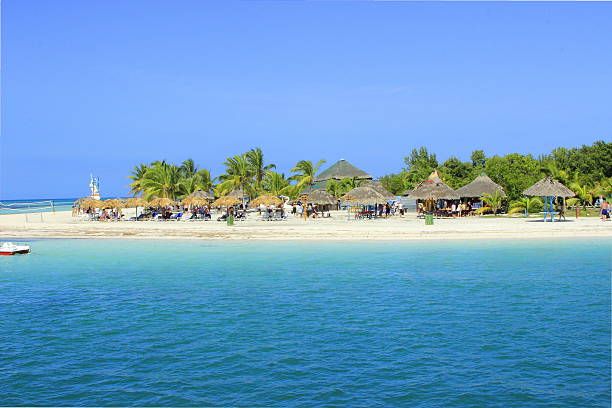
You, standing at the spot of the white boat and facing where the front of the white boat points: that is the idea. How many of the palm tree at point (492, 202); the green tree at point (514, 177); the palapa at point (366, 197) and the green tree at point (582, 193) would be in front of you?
4

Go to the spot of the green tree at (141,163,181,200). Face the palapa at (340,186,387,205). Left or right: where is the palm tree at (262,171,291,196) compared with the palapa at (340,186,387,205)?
left

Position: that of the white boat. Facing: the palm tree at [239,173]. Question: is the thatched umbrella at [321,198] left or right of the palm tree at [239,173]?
right

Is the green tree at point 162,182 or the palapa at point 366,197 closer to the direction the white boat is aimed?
the palapa

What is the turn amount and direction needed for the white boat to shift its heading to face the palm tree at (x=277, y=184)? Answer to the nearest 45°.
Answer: approximately 45° to its left

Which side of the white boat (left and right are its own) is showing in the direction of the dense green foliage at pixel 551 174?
front

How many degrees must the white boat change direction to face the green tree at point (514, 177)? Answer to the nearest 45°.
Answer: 0° — it already faces it

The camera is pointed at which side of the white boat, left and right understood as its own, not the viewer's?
right

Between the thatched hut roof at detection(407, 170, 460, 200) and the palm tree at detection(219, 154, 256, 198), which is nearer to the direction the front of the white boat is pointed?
the thatched hut roof

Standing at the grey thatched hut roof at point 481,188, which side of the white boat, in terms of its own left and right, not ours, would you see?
front

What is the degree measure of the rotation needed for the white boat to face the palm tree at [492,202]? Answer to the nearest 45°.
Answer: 0° — it already faces it

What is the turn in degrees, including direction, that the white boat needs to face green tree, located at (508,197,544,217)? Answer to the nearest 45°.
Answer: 0° — it already faces it
